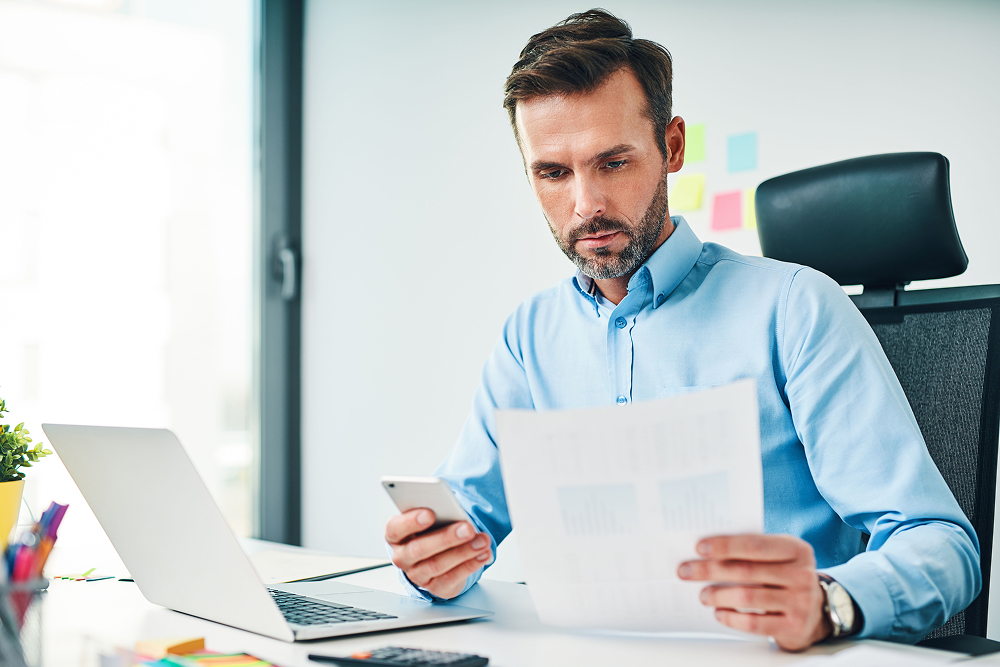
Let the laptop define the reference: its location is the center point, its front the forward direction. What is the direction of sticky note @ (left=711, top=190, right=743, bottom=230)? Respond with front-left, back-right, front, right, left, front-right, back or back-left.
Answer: front

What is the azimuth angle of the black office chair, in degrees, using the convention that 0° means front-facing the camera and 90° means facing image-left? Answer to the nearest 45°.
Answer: approximately 45°

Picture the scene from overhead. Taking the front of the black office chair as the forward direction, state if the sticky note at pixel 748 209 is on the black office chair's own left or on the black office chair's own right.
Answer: on the black office chair's own right

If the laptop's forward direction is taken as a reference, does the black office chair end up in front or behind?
in front

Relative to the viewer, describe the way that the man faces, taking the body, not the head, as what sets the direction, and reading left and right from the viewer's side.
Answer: facing the viewer and to the left of the viewer

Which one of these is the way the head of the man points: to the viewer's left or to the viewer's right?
to the viewer's left

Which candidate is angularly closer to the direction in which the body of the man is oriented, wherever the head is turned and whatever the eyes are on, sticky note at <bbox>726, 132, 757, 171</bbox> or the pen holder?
the pen holder

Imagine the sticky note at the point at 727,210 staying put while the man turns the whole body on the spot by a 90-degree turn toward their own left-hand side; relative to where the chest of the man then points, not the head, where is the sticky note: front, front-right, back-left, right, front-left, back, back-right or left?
back-left

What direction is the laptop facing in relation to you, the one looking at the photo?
facing away from the viewer and to the right of the viewer

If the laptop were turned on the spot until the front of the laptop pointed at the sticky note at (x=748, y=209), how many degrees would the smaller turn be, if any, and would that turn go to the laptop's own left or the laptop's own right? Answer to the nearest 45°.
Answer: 0° — it already faces it

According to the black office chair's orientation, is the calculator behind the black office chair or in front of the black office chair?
in front

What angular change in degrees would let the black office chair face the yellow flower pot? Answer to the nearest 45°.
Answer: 0° — it already faces it
